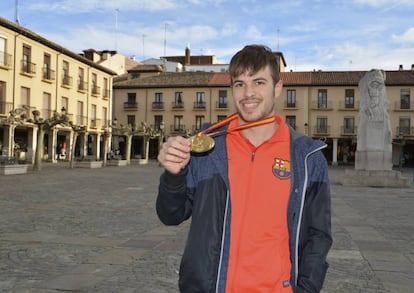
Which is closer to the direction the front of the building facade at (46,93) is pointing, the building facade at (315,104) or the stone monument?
the stone monument

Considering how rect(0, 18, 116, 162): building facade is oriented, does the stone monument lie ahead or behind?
ahead

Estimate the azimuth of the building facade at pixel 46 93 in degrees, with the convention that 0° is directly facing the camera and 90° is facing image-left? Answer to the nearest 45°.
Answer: approximately 315°

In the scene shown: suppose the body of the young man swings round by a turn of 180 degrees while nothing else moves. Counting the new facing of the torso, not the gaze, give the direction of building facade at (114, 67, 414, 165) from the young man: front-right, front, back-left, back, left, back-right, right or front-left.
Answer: front

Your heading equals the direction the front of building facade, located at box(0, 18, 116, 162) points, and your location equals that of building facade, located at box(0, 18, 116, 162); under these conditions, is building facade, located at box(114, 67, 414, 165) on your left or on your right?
on your left

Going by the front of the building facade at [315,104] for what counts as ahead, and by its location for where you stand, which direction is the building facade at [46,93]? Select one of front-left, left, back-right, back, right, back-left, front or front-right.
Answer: front-right

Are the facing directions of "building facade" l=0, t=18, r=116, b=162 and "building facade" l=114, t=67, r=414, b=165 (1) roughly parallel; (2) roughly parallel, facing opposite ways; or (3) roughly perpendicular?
roughly perpendicular

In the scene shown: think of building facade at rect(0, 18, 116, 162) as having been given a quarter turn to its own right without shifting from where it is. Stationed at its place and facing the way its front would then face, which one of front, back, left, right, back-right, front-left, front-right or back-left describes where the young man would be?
front-left

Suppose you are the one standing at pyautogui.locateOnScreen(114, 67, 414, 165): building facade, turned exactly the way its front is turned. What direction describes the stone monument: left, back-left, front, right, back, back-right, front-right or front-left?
front

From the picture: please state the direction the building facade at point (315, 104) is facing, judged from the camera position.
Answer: facing the viewer

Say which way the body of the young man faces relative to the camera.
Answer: toward the camera
